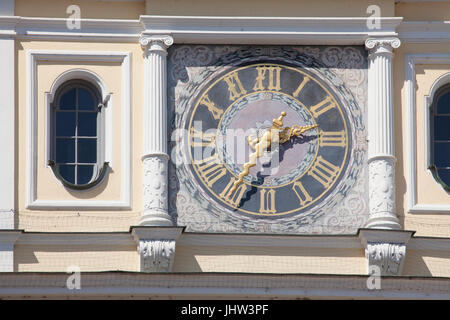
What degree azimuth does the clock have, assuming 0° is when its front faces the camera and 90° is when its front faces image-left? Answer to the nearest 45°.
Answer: approximately 0°
